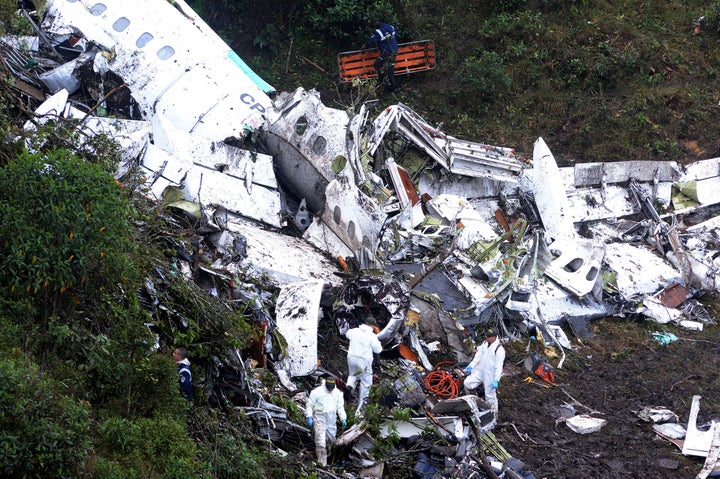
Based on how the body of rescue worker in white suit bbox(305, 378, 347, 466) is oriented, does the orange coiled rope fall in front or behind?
behind

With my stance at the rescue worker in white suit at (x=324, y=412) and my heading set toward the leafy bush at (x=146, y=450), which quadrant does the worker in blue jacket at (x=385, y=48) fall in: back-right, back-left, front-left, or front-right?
back-right

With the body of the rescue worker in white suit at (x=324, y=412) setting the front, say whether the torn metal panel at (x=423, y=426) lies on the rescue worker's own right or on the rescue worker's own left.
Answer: on the rescue worker's own left

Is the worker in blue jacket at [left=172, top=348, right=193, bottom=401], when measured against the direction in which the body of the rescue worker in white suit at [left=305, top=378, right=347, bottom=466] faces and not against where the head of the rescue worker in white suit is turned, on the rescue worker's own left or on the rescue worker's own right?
on the rescue worker's own right

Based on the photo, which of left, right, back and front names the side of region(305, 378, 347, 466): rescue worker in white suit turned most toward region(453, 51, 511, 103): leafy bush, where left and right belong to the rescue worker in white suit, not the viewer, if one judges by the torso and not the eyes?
back

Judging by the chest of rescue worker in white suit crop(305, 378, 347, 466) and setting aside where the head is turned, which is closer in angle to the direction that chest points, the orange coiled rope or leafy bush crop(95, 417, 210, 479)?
the leafy bush

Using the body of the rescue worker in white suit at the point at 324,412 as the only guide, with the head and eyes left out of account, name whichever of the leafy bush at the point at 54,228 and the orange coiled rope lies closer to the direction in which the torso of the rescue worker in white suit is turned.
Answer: the leafy bush

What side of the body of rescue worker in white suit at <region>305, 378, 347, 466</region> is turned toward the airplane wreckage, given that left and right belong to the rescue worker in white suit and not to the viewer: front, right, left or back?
back

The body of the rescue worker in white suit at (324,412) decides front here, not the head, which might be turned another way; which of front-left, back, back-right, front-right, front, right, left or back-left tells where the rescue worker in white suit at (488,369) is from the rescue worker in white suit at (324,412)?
back-left

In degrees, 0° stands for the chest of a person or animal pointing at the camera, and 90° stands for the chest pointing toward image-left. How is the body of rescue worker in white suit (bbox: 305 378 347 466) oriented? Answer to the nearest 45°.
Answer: approximately 0°

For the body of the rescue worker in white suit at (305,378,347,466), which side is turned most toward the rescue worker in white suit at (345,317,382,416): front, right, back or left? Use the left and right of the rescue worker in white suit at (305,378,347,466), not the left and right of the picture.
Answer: back

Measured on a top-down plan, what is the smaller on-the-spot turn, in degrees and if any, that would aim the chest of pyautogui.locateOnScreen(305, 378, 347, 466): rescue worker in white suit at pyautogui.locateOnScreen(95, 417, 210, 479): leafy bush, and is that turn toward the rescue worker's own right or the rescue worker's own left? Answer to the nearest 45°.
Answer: approximately 45° to the rescue worker's own right

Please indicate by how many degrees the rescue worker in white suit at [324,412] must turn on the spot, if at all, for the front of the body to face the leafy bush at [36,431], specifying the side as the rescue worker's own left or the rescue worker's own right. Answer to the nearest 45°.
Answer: approximately 45° to the rescue worker's own right
